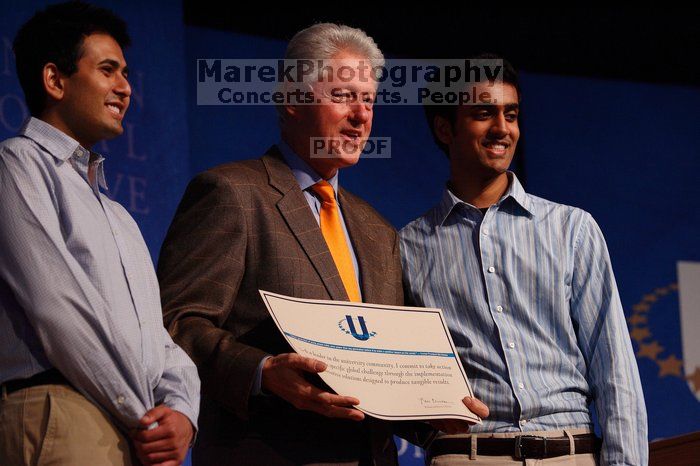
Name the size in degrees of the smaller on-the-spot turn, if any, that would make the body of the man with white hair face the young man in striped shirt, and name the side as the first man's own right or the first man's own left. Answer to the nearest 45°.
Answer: approximately 45° to the first man's own left

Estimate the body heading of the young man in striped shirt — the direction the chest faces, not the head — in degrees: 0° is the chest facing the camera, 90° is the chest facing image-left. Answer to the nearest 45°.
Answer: approximately 0°

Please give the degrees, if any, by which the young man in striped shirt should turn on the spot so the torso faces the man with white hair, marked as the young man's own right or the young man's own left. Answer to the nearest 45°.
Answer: approximately 45° to the young man's own right

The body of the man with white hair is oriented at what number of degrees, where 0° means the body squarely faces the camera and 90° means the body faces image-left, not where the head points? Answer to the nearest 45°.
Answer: approximately 315°
